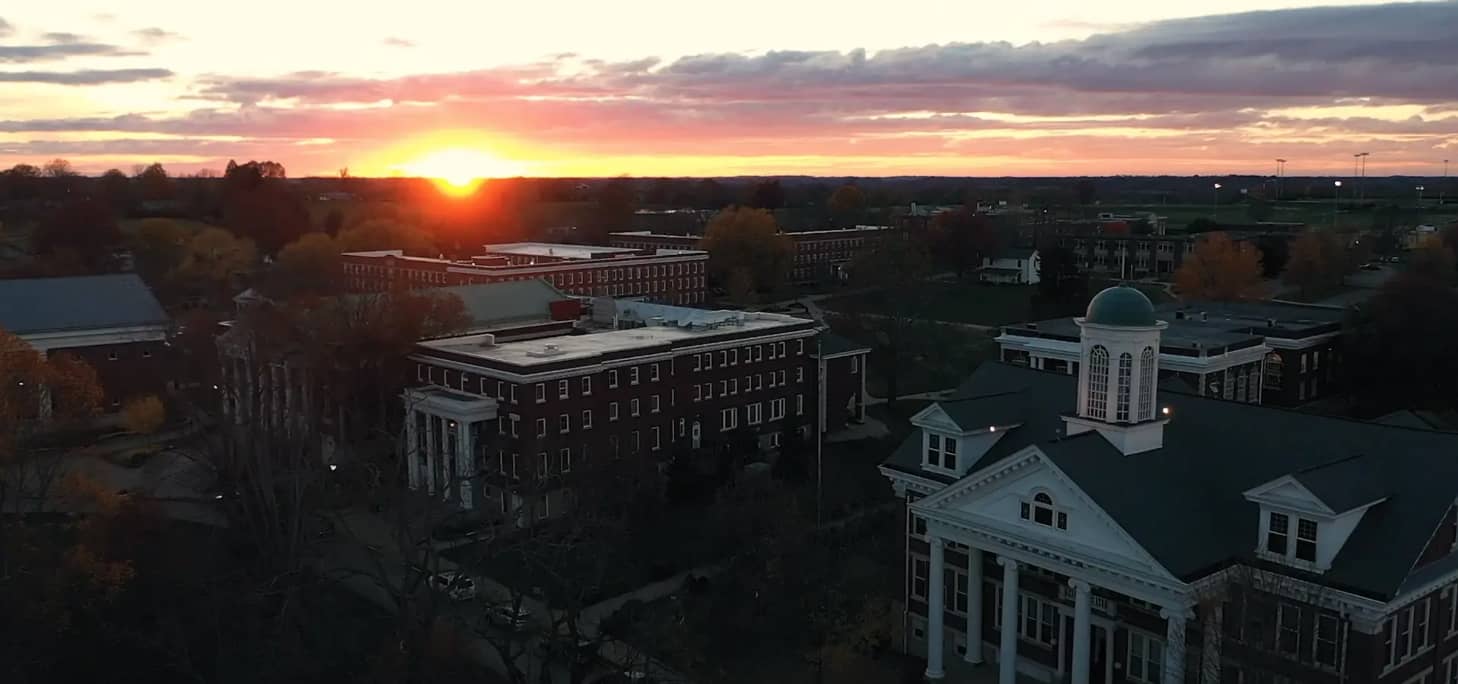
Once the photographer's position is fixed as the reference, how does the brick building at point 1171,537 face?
facing the viewer and to the left of the viewer

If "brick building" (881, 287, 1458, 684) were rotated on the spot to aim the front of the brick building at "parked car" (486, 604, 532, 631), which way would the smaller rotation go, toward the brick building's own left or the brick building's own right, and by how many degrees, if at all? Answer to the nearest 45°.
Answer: approximately 45° to the brick building's own right
